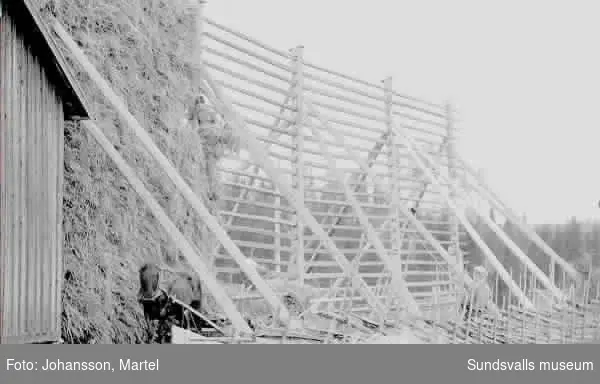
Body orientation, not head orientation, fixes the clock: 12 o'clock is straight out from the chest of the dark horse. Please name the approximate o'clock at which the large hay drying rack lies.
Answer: The large hay drying rack is roughly at 6 o'clock from the dark horse.

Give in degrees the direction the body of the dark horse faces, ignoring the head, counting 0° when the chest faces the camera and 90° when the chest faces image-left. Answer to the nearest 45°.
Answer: approximately 45°

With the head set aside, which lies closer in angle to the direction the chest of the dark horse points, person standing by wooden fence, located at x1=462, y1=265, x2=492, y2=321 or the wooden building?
the wooden building

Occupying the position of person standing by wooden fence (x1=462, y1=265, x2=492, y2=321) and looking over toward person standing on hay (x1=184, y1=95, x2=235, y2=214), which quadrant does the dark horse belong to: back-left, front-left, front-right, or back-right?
front-left

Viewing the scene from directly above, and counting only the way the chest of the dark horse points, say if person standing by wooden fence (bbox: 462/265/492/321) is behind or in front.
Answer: behind

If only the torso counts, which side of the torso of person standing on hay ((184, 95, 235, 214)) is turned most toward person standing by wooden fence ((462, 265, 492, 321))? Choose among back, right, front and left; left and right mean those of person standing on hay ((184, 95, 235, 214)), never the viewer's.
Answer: back

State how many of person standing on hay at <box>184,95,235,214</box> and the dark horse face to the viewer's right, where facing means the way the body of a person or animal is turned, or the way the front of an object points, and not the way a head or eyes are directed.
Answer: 0
